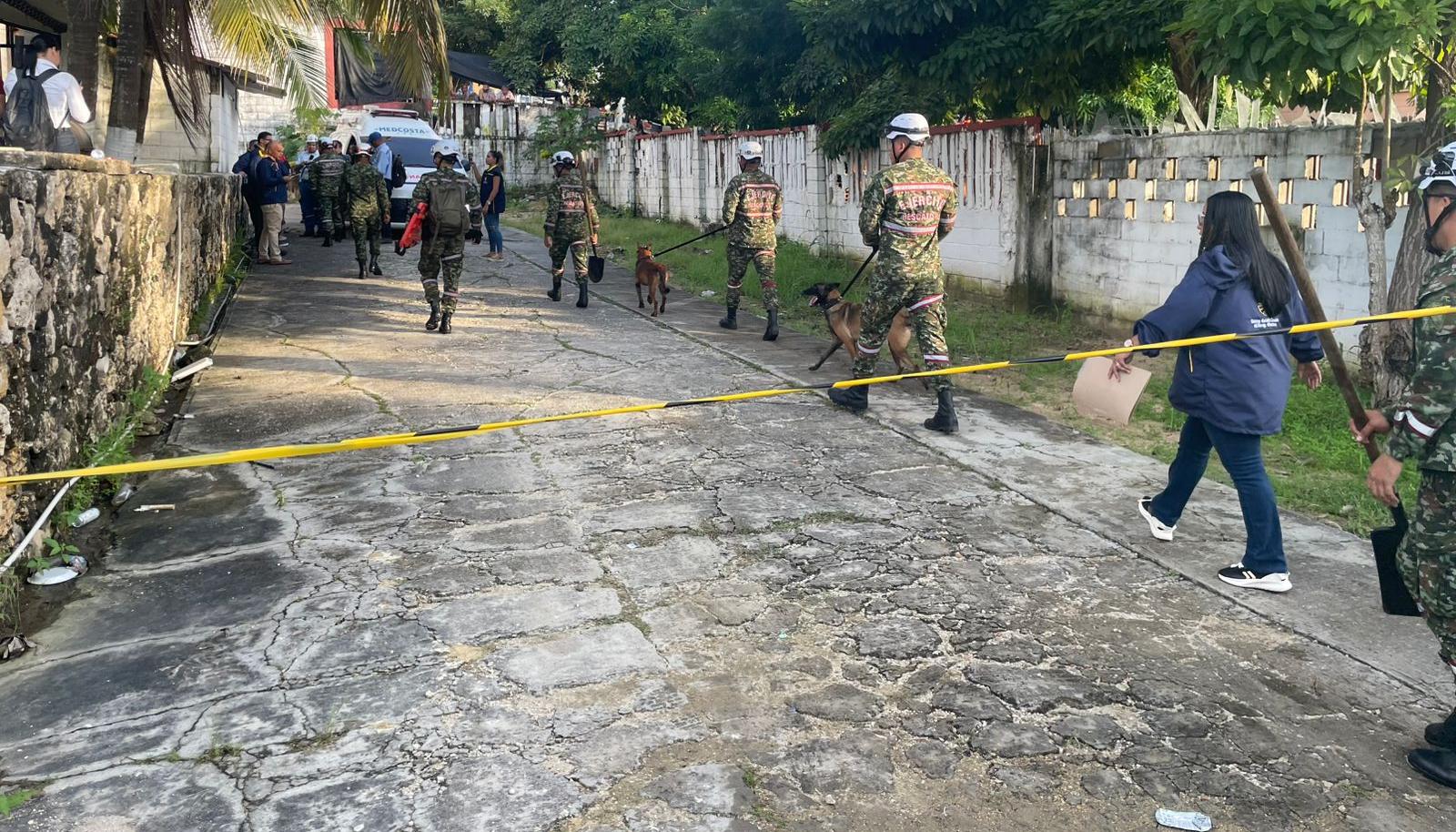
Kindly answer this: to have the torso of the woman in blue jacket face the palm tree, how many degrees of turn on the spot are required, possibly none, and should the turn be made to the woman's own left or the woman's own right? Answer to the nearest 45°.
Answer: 0° — they already face it

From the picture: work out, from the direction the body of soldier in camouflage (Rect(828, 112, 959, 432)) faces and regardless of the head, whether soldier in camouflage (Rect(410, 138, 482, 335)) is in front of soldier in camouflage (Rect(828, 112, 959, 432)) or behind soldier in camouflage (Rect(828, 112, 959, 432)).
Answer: in front

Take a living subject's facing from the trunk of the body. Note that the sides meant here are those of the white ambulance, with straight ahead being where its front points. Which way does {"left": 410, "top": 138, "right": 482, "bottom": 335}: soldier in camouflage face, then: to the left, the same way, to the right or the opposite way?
the opposite way

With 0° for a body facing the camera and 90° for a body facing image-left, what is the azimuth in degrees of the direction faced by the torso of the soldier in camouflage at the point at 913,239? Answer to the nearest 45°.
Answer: approximately 135°

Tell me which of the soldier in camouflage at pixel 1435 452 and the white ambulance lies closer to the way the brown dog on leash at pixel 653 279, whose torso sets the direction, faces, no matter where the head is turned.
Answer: the white ambulance

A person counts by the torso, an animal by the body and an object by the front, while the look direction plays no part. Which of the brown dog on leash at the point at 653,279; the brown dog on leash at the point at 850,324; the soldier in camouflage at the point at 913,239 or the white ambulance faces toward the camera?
the white ambulance

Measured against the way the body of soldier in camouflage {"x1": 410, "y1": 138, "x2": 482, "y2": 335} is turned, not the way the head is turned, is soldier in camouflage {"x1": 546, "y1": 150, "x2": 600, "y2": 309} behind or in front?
in front

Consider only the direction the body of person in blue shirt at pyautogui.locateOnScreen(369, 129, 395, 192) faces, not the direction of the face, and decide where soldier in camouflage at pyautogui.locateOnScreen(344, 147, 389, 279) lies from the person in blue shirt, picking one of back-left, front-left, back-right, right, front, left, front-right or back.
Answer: left

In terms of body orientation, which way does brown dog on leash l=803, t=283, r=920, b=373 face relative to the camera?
to the viewer's left

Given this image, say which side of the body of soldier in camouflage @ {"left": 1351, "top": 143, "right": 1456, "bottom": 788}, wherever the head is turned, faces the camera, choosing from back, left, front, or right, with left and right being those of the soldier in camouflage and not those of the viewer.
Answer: left

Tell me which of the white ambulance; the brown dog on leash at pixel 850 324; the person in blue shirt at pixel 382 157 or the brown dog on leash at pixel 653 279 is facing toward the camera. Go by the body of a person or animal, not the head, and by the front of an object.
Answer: the white ambulance

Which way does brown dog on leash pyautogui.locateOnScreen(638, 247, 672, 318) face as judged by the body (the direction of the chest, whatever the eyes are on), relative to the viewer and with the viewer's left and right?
facing away from the viewer and to the left of the viewer

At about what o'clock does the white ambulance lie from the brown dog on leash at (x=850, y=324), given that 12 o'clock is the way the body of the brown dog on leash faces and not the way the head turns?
The white ambulance is roughly at 2 o'clock from the brown dog on leash.

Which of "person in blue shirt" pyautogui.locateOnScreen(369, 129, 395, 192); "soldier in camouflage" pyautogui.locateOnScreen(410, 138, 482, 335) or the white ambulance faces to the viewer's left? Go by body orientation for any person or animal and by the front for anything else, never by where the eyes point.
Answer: the person in blue shirt

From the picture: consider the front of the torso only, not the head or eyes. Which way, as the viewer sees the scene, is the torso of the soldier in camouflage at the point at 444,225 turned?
away from the camera
